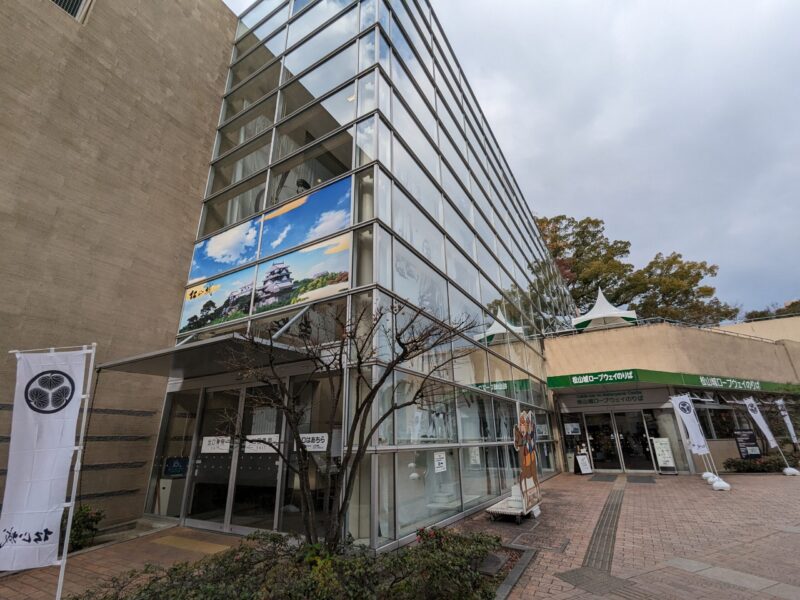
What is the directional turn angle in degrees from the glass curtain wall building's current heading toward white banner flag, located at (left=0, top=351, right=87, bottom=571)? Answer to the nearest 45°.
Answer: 0° — it already faces it

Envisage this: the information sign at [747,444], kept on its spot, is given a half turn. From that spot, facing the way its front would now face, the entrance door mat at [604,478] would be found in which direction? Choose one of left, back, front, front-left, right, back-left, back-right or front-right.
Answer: back-left

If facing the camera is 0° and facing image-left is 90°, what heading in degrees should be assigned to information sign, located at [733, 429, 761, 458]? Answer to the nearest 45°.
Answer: approximately 0°

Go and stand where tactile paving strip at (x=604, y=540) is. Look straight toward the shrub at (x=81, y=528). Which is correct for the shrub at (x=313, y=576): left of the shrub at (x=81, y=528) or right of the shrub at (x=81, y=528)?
left

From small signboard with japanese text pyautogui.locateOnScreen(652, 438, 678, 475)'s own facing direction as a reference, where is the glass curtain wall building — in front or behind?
in front

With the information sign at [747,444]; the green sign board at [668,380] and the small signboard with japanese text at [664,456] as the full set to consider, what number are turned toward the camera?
3

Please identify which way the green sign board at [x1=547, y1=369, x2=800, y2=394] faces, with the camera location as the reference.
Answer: facing the viewer

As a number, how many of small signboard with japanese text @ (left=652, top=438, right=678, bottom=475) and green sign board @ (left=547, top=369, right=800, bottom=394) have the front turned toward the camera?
2

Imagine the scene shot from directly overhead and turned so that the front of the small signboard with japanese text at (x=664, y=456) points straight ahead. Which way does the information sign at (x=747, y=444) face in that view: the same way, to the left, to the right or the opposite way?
the same way

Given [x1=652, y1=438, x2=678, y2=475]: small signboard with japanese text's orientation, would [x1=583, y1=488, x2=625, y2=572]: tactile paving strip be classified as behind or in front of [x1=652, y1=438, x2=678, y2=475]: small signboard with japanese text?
in front

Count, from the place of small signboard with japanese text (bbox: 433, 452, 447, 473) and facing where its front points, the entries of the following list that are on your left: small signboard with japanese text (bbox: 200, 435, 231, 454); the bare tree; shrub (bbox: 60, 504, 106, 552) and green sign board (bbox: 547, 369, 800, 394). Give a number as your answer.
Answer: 1
